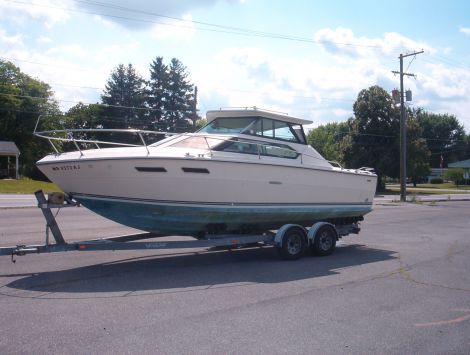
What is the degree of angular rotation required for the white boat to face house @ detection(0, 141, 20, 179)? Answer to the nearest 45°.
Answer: approximately 90° to its right

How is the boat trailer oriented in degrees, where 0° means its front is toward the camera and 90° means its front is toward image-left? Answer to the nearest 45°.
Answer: approximately 45°

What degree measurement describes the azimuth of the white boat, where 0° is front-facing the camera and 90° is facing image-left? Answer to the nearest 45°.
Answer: approximately 45°

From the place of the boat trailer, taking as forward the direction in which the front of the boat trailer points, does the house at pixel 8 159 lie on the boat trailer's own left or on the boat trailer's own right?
on the boat trailer's own right
